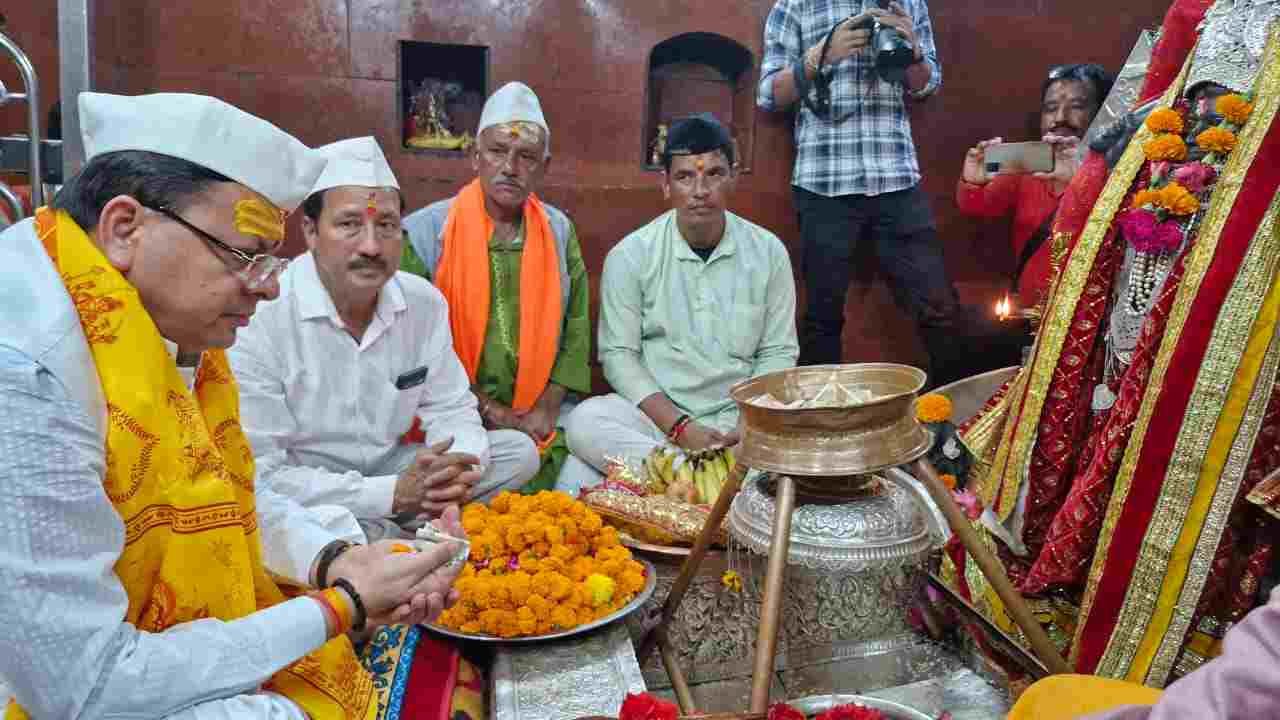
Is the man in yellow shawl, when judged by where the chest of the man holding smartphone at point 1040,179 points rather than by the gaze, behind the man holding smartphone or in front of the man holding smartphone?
in front

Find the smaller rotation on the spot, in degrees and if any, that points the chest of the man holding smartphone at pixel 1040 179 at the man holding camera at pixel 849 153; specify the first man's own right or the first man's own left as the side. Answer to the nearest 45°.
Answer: approximately 45° to the first man's own right

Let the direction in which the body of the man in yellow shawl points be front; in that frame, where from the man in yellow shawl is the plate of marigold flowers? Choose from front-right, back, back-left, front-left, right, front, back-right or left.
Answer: front-left

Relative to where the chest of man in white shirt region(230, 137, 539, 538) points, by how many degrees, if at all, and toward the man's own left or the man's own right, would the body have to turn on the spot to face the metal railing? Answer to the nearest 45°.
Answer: approximately 135° to the man's own right

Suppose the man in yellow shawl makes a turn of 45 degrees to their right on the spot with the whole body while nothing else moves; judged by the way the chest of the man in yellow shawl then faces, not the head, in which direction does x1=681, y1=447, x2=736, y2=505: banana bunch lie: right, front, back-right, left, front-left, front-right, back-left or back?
left

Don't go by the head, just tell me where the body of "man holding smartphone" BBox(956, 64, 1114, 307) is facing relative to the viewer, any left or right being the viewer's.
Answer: facing the viewer and to the left of the viewer

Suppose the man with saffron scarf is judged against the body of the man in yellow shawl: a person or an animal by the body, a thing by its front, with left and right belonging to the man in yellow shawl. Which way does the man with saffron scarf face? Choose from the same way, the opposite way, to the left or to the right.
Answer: to the right

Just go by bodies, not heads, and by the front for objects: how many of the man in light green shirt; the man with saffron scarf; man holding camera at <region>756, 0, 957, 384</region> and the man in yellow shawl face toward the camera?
3

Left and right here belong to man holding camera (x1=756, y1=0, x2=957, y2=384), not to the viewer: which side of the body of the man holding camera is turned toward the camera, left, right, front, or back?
front

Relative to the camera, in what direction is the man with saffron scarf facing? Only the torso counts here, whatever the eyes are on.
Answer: toward the camera

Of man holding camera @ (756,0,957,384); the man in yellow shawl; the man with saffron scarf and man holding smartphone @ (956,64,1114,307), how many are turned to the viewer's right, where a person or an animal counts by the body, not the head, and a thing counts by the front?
1

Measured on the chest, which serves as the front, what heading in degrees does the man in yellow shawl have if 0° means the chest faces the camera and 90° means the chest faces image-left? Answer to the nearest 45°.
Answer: approximately 270°

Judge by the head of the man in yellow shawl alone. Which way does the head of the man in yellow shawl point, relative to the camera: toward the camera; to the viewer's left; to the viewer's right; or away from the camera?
to the viewer's right
